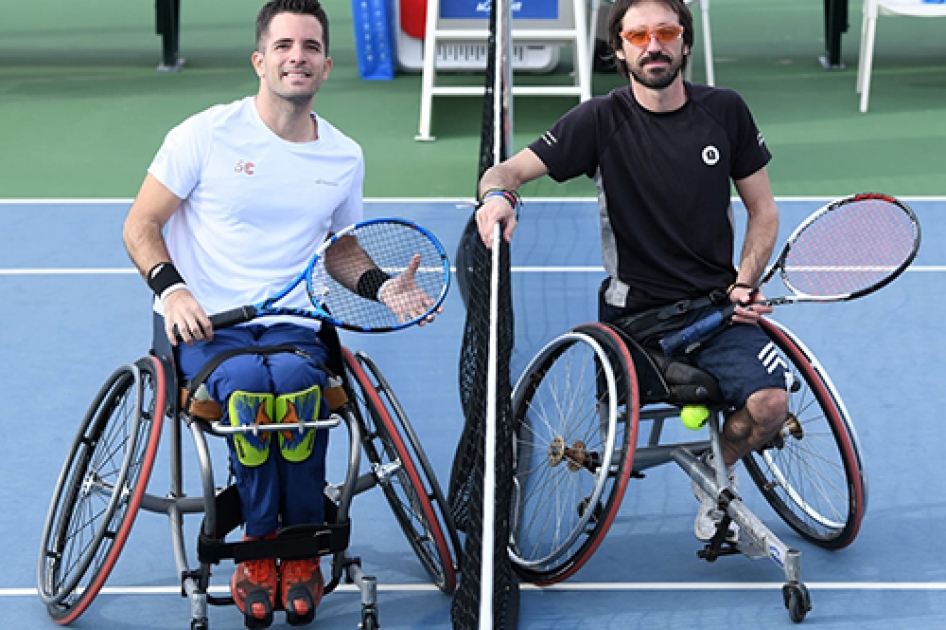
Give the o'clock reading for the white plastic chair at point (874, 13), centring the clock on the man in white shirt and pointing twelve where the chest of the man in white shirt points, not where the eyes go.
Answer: The white plastic chair is roughly at 7 o'clock from the man in white shirt.

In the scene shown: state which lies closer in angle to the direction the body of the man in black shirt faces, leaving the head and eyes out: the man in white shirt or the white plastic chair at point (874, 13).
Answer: the man in white shirt

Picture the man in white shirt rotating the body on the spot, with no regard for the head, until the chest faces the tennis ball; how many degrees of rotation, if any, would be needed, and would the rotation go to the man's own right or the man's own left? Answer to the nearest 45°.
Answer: approximately 90° to the man's own left

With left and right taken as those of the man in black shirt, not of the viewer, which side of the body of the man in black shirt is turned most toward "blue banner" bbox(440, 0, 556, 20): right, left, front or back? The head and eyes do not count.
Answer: back

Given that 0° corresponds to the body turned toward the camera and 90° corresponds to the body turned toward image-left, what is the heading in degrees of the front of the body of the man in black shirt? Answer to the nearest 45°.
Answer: approximately 0°

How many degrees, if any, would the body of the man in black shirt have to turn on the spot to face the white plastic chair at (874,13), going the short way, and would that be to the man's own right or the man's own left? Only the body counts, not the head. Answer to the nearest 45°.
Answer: approximately 180°

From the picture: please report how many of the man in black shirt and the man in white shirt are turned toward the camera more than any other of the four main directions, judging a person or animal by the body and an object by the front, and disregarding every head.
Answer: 2

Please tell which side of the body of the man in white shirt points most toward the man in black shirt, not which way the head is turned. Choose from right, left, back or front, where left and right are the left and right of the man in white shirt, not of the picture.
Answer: left
